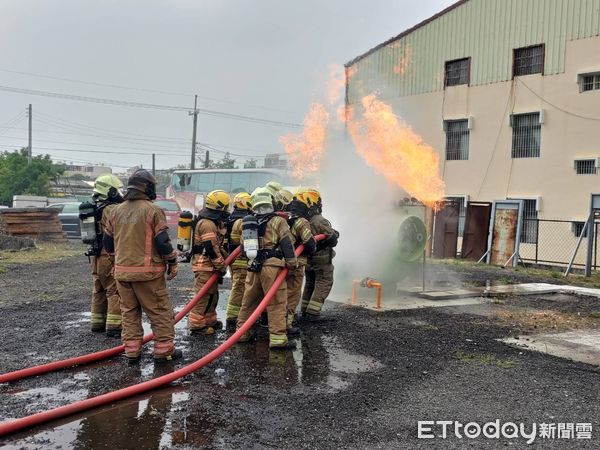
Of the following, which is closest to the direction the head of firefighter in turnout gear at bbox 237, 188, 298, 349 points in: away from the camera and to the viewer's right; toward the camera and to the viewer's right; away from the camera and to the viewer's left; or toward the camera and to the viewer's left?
away from the camera and to the viewer's right

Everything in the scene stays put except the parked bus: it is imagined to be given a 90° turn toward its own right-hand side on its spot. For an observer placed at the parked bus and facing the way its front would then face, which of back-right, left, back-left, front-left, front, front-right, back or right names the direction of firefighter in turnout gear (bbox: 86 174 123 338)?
back

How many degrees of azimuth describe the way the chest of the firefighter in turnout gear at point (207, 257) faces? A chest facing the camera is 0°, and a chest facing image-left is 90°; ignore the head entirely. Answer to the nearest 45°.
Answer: approximately 270°

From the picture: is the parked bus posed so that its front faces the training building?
no

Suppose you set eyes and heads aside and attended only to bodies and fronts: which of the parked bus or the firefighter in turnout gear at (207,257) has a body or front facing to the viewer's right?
the firefighter in turnout gear

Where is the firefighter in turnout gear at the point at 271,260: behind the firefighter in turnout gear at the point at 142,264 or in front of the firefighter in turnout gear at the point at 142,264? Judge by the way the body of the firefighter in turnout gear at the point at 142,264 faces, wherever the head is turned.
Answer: in front

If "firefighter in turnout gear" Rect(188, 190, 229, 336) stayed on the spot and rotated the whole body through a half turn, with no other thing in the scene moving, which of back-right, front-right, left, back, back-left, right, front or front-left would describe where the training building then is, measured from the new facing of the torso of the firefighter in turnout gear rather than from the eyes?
back-right

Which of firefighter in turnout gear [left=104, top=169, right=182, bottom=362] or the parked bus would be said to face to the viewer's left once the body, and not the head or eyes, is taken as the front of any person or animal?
the parked bus

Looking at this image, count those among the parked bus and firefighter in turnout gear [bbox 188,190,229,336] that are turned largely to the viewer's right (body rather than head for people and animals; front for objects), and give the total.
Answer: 1

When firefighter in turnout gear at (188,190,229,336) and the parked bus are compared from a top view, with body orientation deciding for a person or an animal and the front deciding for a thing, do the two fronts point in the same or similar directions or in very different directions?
very different directions

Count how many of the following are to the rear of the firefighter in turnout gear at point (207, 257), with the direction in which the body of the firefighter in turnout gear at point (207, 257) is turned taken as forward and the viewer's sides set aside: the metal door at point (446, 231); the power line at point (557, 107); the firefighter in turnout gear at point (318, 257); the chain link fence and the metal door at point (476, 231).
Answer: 0

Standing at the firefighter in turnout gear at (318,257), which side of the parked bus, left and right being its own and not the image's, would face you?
left

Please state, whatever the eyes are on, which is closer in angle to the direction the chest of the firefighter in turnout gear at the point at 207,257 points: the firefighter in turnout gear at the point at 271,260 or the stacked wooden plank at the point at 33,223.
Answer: the firefighter in turnout gear

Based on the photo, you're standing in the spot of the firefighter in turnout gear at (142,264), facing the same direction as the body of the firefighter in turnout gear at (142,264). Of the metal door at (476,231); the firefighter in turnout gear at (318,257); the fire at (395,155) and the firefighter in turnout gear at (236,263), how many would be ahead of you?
4

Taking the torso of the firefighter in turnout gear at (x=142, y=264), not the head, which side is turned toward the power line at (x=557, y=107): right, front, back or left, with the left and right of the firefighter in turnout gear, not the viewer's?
front

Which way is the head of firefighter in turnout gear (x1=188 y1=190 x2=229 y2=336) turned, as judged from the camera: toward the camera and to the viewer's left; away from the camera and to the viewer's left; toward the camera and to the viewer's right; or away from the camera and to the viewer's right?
away from the camera and to the viewer's right

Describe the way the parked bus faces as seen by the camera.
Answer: facing to the left of the viewer

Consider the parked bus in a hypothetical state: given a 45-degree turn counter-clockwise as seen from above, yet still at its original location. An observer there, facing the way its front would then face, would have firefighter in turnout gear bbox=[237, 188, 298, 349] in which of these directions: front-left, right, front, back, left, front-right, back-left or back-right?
front-left
